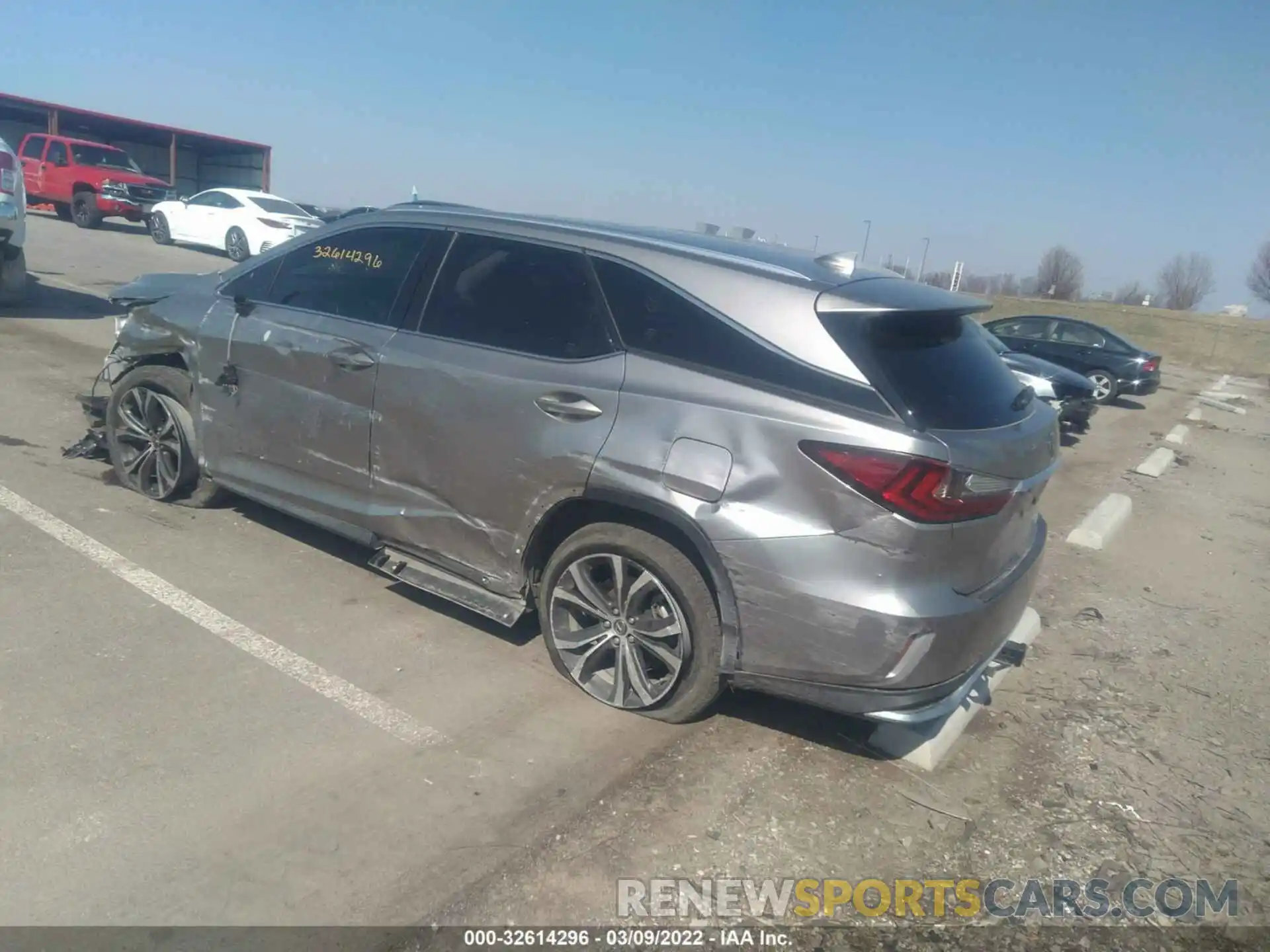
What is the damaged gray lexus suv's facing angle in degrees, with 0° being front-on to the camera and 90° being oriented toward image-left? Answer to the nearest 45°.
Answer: approximately 135°

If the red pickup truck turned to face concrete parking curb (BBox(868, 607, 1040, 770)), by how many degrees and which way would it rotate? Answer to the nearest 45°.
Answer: approximately 45° to its right

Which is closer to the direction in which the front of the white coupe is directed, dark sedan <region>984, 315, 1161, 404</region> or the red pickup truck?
the red pickup truck

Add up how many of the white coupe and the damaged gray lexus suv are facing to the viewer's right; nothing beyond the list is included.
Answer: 0

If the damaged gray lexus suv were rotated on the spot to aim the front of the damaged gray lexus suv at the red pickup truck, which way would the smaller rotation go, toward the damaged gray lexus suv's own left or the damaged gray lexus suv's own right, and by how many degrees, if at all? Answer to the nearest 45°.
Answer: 0° — it already faces it

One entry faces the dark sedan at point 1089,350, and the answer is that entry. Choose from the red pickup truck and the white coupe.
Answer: the red pickup truck

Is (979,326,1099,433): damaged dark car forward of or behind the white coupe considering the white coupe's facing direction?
behind

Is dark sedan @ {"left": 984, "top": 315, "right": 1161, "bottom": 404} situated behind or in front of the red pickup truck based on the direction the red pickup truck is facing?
in front

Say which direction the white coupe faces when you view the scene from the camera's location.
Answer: facing away from the viewer and to the left of the viewer

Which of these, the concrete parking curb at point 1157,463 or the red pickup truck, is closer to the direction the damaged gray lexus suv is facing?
the red pickup truck

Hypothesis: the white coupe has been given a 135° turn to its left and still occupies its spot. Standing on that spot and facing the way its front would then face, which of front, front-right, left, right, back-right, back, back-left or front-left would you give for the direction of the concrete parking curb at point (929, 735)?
front

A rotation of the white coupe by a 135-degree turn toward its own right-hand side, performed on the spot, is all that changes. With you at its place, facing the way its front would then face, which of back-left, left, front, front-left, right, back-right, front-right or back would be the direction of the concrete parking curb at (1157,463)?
front-right

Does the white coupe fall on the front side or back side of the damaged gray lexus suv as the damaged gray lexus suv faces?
on the front side

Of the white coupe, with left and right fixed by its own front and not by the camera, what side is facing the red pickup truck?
front

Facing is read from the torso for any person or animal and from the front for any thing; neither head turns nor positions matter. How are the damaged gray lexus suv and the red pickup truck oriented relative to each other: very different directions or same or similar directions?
very different directions

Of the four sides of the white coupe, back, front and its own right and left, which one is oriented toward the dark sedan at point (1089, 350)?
back
